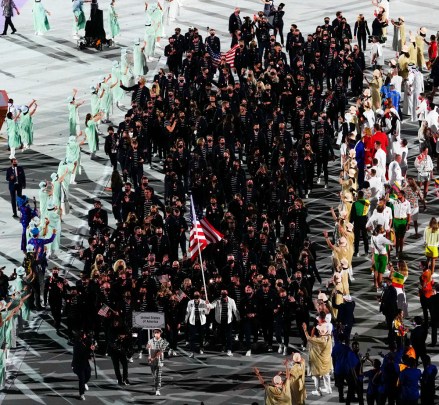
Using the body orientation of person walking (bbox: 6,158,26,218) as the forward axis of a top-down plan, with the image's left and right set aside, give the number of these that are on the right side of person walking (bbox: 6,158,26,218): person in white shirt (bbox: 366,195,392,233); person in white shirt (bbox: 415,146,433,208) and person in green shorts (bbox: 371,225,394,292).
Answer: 0

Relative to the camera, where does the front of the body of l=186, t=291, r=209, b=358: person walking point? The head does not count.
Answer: toward the camera

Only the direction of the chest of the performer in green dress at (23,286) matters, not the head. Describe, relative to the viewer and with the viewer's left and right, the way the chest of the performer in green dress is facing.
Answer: facing to the right of the viewer

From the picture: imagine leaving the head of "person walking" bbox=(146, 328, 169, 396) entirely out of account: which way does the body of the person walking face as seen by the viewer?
toward the camera

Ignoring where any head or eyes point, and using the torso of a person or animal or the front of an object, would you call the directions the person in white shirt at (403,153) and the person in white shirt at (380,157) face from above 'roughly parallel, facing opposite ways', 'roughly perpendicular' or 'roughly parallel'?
roughly parallel

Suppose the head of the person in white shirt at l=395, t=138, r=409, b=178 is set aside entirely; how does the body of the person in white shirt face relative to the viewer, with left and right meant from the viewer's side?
facing to the left of the viewer

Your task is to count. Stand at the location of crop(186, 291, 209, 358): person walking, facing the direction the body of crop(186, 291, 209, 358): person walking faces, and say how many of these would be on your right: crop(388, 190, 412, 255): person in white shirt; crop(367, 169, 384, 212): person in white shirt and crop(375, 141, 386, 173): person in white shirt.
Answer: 0

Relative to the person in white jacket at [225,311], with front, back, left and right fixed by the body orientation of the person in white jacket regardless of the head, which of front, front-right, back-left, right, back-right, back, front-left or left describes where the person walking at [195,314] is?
right

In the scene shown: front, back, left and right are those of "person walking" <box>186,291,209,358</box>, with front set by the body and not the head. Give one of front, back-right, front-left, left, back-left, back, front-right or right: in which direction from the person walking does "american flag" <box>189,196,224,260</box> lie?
back

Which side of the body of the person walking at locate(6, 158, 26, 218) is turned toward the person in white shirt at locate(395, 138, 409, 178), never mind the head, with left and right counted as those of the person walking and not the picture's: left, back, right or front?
left

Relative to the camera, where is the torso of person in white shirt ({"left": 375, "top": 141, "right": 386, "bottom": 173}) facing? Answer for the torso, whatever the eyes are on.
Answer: to the viewer's left

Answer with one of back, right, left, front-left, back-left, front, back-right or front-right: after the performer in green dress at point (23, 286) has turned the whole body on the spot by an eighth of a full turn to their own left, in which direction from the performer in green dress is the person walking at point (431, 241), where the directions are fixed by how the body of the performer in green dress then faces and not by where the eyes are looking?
front-right
